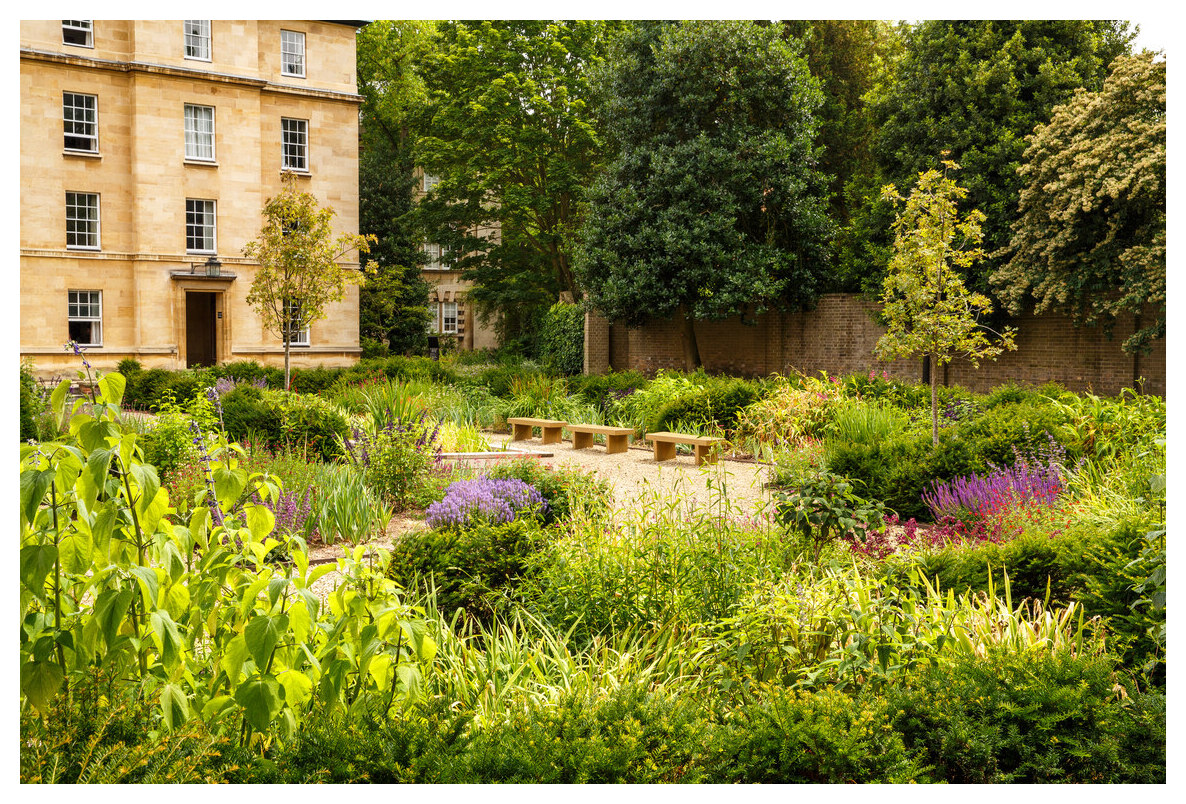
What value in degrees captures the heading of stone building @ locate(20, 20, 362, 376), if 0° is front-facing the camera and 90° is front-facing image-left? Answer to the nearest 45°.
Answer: approximately 0°

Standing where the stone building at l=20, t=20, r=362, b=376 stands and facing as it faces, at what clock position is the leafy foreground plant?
The leafy foreground plant is roughly at 12 o'clock from the stone building.

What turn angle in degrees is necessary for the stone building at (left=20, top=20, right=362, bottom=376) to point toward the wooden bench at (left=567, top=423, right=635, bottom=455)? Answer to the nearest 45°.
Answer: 0° — it already faces it

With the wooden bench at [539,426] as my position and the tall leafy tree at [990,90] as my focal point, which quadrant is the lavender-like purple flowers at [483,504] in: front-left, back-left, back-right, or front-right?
back-right

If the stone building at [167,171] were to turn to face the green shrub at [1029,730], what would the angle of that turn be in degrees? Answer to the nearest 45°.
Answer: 0° — it already faces it

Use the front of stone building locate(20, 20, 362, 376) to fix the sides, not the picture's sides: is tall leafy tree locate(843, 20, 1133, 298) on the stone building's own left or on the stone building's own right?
on the stone building's own left
